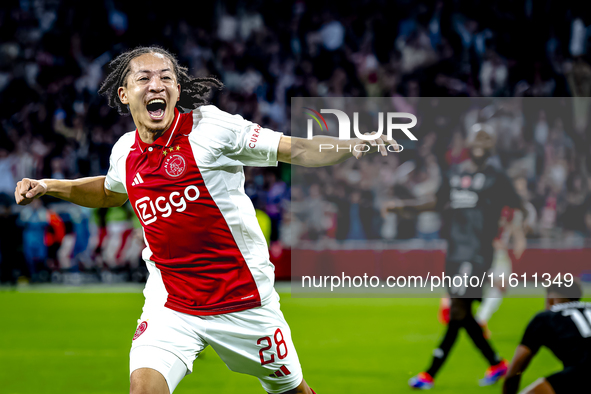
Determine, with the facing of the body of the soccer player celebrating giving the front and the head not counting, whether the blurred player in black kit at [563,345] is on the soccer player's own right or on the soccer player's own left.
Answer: on the soccer player's own left

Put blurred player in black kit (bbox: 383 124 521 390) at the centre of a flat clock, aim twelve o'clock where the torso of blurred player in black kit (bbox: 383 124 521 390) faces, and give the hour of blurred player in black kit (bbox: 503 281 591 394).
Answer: blurred player in black kit (bbox: 503 281 591 394) is roughly at 10 o'clock from blurred player in black kit (bbox: 383 124 521 390).

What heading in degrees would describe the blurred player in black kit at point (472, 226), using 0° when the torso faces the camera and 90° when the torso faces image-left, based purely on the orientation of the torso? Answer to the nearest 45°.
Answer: approximately 45°

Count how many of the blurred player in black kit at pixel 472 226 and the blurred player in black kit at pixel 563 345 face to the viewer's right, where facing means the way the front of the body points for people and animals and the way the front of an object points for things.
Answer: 0

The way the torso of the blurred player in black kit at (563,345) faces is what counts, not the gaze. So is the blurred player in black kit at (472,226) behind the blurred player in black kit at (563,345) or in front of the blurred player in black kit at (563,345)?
in front

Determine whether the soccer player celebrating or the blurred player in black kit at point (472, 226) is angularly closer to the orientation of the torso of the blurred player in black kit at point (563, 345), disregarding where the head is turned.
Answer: the blurred player in black kit

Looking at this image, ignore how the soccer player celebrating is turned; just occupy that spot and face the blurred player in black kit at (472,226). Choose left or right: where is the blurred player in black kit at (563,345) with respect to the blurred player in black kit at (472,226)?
right

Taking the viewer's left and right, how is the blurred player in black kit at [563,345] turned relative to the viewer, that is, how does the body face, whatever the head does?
facing away from the viewer and to the left of the viewer

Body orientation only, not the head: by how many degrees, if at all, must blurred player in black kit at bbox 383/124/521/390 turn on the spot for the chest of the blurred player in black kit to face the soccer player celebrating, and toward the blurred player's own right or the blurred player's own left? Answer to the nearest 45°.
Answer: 0° — they already face them

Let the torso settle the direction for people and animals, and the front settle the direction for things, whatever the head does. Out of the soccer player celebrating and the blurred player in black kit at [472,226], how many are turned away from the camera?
0

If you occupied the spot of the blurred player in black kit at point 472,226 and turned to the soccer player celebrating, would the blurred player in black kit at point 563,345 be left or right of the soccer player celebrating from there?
left

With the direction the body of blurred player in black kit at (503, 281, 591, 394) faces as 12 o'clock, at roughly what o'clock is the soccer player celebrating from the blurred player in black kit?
The soccer player celebrating is roughly at 8 o'clock from the blurred player in black kit.

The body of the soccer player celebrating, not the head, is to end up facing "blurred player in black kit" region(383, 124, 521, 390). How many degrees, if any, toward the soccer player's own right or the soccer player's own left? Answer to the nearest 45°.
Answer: approximately 180°

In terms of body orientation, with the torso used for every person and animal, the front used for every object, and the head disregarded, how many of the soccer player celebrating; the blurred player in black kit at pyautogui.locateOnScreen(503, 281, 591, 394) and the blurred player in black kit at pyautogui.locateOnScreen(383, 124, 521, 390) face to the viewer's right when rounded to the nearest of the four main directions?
0

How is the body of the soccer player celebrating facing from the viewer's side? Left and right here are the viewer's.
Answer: facing the viewer and to the left of the viewer
